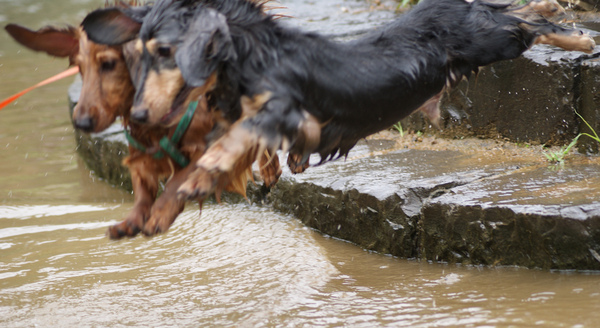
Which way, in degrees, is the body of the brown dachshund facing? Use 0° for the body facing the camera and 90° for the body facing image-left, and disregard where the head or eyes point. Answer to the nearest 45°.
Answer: approximately 45°

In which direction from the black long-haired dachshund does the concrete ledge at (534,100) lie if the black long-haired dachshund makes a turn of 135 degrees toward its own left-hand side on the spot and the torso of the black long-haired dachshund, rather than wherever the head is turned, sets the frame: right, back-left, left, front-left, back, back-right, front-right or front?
left

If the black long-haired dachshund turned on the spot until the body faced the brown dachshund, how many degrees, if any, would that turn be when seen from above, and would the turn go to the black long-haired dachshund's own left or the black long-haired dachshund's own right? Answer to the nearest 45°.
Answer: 0° — it already faces it

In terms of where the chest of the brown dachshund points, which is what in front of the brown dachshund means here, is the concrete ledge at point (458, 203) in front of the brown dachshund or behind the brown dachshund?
behind

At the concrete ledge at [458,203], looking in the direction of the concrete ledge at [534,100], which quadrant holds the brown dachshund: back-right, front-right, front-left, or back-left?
back-left

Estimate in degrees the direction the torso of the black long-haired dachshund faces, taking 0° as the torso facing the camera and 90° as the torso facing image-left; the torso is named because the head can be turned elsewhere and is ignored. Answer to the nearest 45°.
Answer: approximately 90°

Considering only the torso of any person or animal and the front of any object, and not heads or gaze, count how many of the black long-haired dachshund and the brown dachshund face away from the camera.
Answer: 0

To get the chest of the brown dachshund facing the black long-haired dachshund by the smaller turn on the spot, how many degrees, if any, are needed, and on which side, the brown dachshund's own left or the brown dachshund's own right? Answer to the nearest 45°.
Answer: approximately 135° to the brown dachshund's own left
